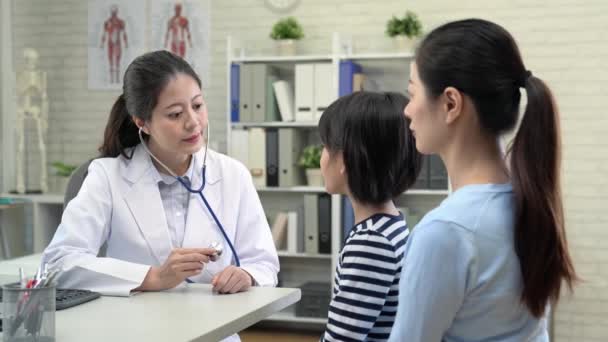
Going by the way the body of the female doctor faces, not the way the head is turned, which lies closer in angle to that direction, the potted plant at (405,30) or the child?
the child

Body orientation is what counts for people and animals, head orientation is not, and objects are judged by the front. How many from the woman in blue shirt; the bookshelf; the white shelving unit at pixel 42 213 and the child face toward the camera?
2

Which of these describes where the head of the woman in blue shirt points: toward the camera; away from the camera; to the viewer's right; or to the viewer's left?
to the viewer's left

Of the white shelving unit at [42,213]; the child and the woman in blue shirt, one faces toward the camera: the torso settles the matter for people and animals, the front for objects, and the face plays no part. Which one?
the white shelving unit

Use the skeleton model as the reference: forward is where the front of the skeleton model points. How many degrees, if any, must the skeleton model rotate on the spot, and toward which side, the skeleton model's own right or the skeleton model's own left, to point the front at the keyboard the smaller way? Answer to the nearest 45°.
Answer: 0° — it already faces it

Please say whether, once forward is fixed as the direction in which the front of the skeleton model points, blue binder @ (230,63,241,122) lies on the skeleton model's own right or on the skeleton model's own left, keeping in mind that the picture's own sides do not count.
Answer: on the skeleton model's own left

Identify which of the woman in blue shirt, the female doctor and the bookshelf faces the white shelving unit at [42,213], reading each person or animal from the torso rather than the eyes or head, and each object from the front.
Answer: the woman in blue shirt

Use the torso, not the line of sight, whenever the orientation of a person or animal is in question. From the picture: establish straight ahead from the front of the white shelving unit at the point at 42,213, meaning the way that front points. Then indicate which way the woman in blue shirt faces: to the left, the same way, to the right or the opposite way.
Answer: the opposite way

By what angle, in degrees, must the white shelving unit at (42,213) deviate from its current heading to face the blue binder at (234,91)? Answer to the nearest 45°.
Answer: approximately 45° to its left

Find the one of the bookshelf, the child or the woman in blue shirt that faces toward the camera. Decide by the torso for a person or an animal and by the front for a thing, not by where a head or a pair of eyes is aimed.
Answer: the bookshelf

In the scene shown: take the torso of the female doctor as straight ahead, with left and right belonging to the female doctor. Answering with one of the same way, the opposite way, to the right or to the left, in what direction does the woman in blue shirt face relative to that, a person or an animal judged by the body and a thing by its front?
the opposite way

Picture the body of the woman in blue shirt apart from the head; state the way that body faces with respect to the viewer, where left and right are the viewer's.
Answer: facing away from the viewer and to the left of the viewer

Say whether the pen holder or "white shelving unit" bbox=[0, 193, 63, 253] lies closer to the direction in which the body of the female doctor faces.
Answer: the pen holder
